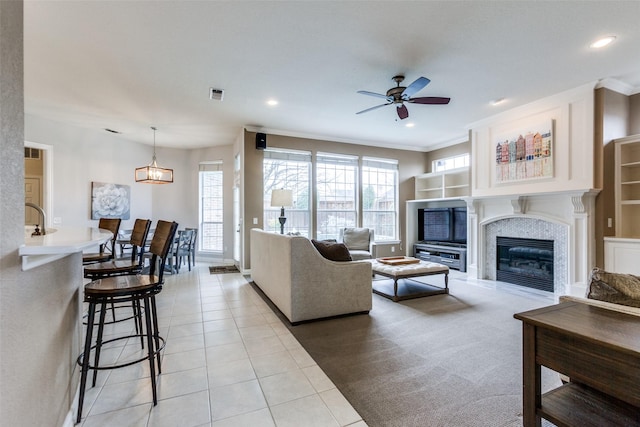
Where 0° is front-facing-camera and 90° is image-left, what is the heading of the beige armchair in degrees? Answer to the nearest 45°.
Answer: approximately 0°

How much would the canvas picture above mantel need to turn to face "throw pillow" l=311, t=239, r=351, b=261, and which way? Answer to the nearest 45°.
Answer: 0° — it already faces it

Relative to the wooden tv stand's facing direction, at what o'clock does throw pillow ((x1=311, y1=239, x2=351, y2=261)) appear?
The throw pillow is roughly at 11 o'clock from the wooden tv stand.

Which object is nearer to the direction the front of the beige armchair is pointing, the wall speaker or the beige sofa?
the beige sofa

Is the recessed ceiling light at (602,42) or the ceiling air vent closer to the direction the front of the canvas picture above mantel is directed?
the ceiling air vent

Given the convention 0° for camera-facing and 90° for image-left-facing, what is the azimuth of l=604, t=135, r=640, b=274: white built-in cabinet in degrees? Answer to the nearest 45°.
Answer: approximately 45°
